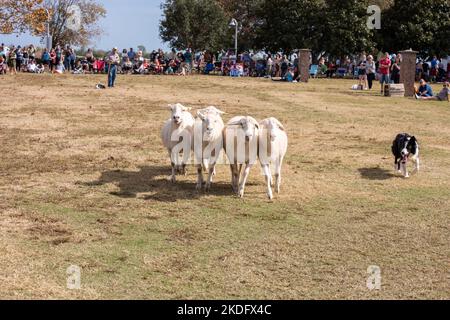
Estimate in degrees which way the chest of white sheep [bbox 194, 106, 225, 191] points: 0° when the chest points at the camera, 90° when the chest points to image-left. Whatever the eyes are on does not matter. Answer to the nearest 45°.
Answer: approximately 0°

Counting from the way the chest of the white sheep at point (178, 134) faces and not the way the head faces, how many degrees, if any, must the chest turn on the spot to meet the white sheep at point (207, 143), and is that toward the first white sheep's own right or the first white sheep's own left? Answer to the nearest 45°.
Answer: approximately 45° to the first white sheep's own left

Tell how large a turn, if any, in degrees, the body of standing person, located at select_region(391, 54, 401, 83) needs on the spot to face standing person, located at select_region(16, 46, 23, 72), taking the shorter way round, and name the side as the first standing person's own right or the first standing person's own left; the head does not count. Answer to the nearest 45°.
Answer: approximately 45° to the first standing person's own right

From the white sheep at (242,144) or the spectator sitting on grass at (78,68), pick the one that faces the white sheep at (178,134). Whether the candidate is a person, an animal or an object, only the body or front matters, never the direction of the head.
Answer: the spectator sitting on grass

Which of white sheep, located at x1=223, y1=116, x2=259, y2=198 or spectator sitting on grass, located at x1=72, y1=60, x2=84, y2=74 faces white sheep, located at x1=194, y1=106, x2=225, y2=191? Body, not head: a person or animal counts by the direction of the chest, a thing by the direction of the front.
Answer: the spectator sitting on grass

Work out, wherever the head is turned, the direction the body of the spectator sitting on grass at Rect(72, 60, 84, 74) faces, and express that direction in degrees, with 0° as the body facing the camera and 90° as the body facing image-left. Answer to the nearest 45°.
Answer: approximately 0°

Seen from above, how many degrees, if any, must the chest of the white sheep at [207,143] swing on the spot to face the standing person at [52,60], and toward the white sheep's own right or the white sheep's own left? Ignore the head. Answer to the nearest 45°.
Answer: approximately 180°

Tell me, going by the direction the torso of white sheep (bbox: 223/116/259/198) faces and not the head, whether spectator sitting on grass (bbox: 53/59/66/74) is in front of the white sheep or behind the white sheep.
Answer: behind

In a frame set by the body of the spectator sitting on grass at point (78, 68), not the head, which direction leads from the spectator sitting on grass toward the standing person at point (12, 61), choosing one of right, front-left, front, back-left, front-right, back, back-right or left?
front-right

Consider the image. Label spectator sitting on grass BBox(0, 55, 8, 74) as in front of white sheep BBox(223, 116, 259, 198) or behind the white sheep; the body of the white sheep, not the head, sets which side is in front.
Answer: behind

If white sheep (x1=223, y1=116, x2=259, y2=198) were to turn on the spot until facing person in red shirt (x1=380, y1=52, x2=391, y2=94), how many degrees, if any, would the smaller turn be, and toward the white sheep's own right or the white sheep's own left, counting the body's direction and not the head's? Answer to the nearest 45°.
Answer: approximately 180°

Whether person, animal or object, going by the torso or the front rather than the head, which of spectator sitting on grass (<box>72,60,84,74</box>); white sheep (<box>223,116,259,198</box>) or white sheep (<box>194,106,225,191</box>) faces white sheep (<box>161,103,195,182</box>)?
the spectator sitting on grass
